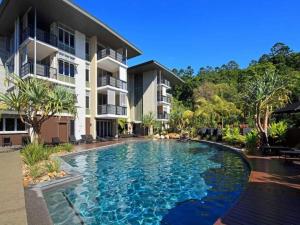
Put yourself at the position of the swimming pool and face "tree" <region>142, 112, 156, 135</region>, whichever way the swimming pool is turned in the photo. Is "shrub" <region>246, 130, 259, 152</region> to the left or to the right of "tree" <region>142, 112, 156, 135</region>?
right

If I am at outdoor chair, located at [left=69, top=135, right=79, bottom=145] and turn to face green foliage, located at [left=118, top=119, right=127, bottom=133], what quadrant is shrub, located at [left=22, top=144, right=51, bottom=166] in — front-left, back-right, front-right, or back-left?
back-right

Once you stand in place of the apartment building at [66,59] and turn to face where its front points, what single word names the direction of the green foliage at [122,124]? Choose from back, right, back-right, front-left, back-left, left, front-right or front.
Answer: left

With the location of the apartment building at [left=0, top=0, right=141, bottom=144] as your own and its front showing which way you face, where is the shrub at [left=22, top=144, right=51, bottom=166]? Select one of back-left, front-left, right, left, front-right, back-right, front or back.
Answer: front-right

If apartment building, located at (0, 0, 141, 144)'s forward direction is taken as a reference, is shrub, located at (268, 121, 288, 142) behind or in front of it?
in front

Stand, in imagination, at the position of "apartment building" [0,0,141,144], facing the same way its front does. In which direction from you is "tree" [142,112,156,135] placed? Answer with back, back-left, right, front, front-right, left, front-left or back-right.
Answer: left

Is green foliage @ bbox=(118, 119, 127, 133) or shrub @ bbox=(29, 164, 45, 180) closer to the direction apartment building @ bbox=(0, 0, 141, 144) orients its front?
the shrub

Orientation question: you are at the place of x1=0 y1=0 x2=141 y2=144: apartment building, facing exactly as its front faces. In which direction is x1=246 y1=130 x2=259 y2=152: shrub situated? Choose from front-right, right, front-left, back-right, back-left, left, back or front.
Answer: front

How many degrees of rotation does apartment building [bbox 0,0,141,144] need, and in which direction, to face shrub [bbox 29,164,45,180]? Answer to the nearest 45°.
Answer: approximately 45° to its right
